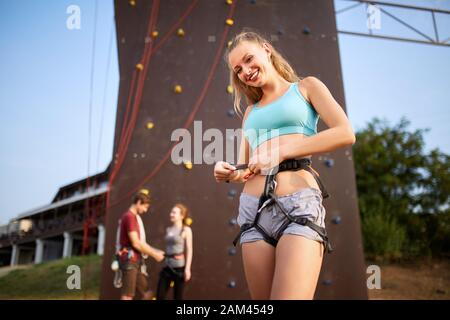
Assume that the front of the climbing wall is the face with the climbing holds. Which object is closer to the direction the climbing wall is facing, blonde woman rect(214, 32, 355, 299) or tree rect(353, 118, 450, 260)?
the blonde woman

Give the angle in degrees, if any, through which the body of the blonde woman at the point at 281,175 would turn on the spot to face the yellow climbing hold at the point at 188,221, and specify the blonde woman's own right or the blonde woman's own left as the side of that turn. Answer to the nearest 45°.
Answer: approximately 135° to the blonde woman's own right

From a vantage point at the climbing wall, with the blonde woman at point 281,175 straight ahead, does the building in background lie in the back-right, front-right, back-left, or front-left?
back-right

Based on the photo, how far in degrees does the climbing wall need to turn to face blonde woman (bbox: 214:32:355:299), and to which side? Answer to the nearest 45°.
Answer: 0° — it already faces them

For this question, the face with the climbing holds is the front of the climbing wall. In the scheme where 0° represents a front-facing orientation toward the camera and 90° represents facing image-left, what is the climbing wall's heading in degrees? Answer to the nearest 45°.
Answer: approximately 0°

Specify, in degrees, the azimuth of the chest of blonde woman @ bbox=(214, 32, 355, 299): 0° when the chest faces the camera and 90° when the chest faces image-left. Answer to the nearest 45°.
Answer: approximately 45°

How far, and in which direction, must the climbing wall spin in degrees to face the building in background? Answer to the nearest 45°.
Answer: approximately 135° to its right

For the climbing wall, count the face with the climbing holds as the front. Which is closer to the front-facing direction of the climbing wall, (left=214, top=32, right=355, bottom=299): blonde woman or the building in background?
the blonde woman
